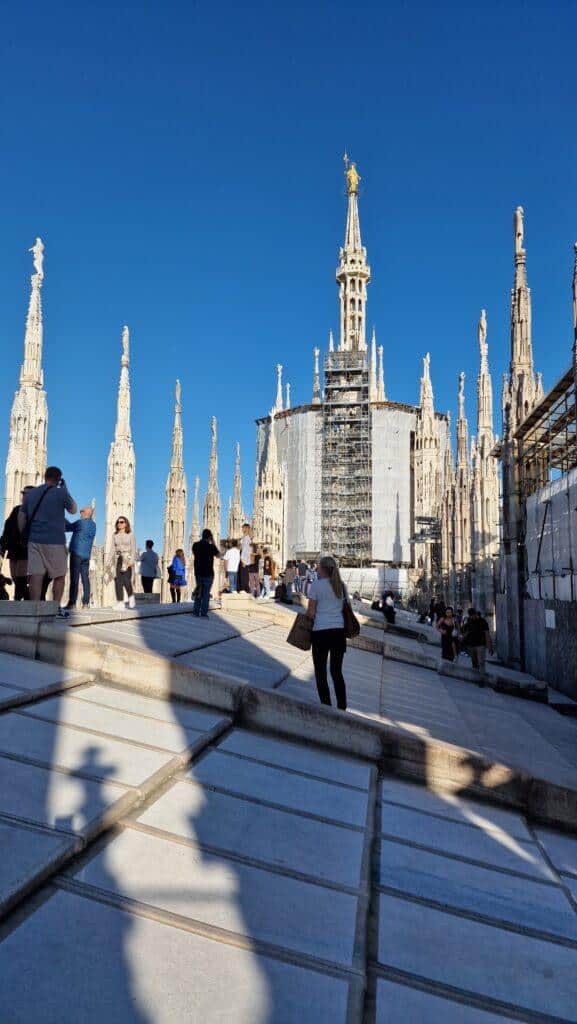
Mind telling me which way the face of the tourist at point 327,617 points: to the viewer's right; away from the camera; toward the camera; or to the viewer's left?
away from the camera

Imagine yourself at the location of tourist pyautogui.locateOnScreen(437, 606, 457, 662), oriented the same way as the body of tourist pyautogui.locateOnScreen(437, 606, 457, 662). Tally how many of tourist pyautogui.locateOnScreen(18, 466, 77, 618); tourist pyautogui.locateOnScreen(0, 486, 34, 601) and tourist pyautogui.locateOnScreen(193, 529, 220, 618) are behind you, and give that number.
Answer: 0

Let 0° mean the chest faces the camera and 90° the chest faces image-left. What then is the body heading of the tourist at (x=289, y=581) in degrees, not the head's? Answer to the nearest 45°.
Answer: approximately 180°

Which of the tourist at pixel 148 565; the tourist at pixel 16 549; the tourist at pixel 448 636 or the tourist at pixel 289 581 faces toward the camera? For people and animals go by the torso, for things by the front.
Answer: the tourist at pixel 448 636

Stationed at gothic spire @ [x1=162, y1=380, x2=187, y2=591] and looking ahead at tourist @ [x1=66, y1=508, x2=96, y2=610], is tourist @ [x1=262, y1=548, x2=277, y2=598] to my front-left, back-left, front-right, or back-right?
front-left

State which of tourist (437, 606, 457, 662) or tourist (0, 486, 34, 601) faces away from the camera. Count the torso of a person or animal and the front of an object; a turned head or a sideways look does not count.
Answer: tourist (0, 486, 34, 601)

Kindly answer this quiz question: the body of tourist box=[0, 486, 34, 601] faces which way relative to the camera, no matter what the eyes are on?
away from the camera

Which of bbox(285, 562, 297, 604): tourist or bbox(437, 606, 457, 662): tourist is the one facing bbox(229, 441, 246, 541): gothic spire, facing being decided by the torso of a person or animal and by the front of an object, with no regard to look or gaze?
bbox(285, 562, 297, 604): tourist

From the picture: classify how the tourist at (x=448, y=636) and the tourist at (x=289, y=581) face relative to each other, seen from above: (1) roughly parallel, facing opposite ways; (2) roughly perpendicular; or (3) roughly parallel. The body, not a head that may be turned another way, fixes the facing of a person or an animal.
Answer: roughly parallel, facing opposite ways

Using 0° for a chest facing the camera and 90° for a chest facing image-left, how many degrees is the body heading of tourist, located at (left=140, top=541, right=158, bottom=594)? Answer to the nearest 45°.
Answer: approximately 180°

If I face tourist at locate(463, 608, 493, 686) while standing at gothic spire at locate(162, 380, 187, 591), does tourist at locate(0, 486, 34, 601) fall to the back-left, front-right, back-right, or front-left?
front-right

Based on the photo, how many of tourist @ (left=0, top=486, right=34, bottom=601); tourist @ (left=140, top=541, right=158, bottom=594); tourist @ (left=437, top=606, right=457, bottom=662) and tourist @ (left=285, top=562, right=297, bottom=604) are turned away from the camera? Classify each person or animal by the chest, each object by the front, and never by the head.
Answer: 3

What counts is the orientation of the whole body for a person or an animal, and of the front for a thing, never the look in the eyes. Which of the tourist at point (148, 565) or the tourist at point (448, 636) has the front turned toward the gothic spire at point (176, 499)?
the tourist at point (148, 565)

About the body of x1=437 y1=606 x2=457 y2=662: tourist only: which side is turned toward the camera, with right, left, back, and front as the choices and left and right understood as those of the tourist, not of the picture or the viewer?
front

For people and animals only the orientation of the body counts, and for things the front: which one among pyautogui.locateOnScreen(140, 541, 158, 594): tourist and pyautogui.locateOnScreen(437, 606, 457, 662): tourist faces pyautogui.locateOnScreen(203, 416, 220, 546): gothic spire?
pyautogui.locateOnScreen(140, 541, 158, 594): tourist

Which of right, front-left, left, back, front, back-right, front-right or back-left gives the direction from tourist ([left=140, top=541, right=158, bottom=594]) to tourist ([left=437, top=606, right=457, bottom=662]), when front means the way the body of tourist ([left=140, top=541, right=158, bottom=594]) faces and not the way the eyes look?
right

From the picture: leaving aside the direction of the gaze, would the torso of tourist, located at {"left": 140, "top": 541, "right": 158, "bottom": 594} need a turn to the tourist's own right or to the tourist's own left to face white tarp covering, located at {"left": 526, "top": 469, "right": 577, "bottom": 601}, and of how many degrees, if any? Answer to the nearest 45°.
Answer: approximately 90° to the tourist's own right

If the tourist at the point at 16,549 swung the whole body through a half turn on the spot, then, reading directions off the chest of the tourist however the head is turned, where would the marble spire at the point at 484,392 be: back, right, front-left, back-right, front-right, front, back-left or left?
back-left

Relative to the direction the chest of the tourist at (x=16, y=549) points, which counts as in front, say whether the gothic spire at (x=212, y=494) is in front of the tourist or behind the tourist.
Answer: in front

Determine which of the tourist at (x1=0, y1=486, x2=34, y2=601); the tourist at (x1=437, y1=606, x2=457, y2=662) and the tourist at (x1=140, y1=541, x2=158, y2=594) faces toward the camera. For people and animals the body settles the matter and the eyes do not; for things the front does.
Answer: the tourist at (x1=437, y1=606, x2=457, y2=662)
